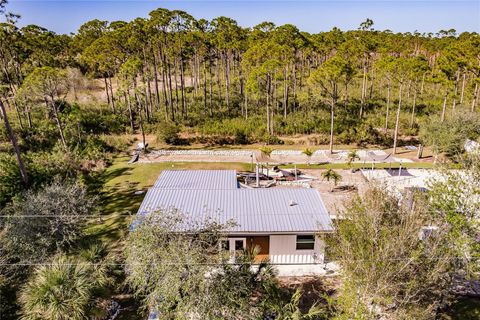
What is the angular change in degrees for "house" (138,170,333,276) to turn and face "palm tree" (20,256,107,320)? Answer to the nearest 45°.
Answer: approximately 45° to its right

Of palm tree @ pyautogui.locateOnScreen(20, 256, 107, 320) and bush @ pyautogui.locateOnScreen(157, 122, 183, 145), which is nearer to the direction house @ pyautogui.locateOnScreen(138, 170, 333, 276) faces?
the palm tree

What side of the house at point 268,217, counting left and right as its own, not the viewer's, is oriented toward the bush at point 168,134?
back

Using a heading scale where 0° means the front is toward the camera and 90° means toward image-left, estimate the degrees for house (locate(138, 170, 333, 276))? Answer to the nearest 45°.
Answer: approximately 0°
